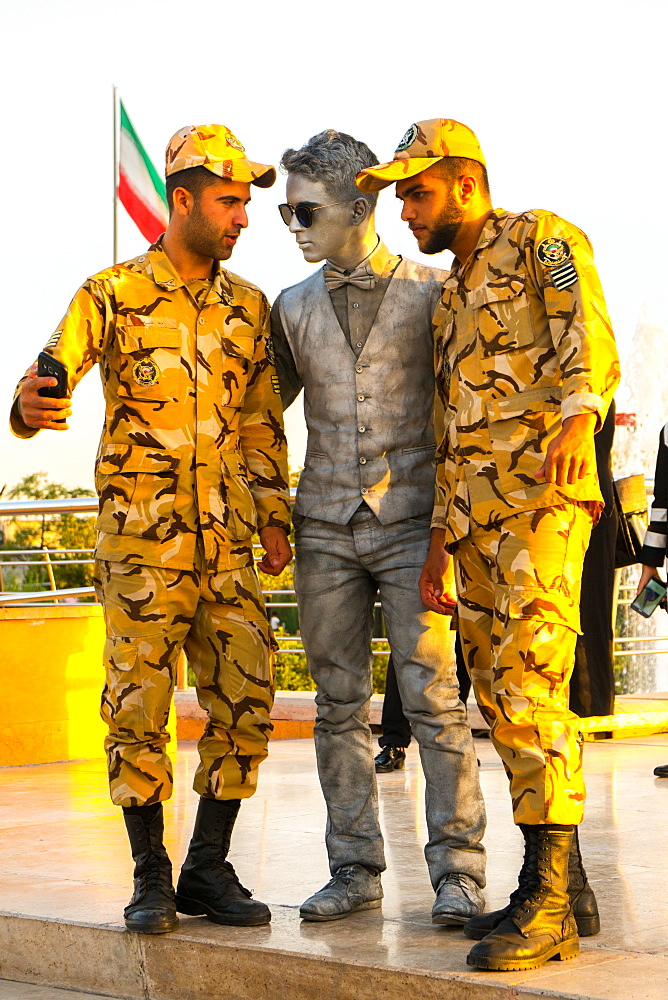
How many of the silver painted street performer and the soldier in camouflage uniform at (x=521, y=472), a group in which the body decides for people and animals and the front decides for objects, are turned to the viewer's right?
0

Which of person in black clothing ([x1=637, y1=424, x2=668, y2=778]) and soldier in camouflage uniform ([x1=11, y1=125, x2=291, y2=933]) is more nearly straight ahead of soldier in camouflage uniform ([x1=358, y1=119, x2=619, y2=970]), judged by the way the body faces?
the soldier in camouflage uniform

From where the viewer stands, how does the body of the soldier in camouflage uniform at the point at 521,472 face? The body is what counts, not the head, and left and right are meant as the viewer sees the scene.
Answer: facing the viewer and to the left of the viewer

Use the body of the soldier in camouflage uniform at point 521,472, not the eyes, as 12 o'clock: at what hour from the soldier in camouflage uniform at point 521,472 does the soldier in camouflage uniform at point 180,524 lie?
the soldier in camouflage uniform at point 180,524 is roughly at 2 o'clock from the soldier in camouflage uniform at point 521,472.

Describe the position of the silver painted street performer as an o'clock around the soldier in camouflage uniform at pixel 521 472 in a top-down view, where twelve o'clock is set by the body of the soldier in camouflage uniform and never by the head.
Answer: The silver painted street performer is roughly at 3 o'clock from the soldier in camouflage uniform.

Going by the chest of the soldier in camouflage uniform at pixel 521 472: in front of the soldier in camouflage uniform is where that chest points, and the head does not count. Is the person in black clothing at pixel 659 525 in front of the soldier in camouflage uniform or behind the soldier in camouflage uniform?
behind

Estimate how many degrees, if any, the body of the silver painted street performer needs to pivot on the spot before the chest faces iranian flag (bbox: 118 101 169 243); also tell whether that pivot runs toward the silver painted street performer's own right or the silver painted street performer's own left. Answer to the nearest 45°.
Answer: approximately 180°

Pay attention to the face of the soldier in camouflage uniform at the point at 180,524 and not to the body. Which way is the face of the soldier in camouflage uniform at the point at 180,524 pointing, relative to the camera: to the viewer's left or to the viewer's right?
to the viewer's right

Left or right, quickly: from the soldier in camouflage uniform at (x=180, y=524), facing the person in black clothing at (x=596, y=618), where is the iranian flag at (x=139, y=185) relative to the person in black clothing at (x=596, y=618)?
left

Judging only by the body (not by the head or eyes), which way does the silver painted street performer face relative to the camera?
toward the camera

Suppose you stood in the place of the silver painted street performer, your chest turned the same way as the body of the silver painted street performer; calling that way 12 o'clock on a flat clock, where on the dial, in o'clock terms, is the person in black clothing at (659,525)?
The person in black clothing is roughly at 7 o'clock from the silver painted street performer.

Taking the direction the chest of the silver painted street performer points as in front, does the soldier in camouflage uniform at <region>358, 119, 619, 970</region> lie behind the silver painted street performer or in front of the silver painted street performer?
in front
